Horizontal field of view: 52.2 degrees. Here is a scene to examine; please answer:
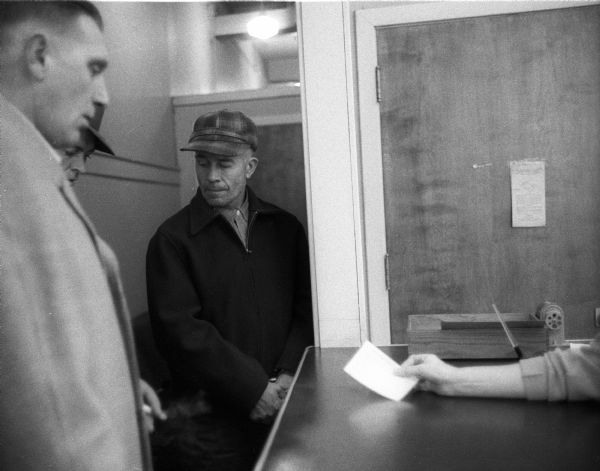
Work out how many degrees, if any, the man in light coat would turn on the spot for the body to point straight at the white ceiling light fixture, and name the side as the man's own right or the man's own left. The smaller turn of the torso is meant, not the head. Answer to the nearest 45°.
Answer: approximately 45° to the man's own left

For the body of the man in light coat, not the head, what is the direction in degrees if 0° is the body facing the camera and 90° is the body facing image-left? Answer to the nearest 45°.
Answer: approximately 270°

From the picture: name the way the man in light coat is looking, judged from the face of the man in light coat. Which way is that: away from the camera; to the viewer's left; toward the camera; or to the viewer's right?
to the viewer's right

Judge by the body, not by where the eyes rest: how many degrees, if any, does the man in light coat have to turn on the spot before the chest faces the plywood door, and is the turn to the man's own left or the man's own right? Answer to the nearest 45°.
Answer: approximately 45° to the man's own left
